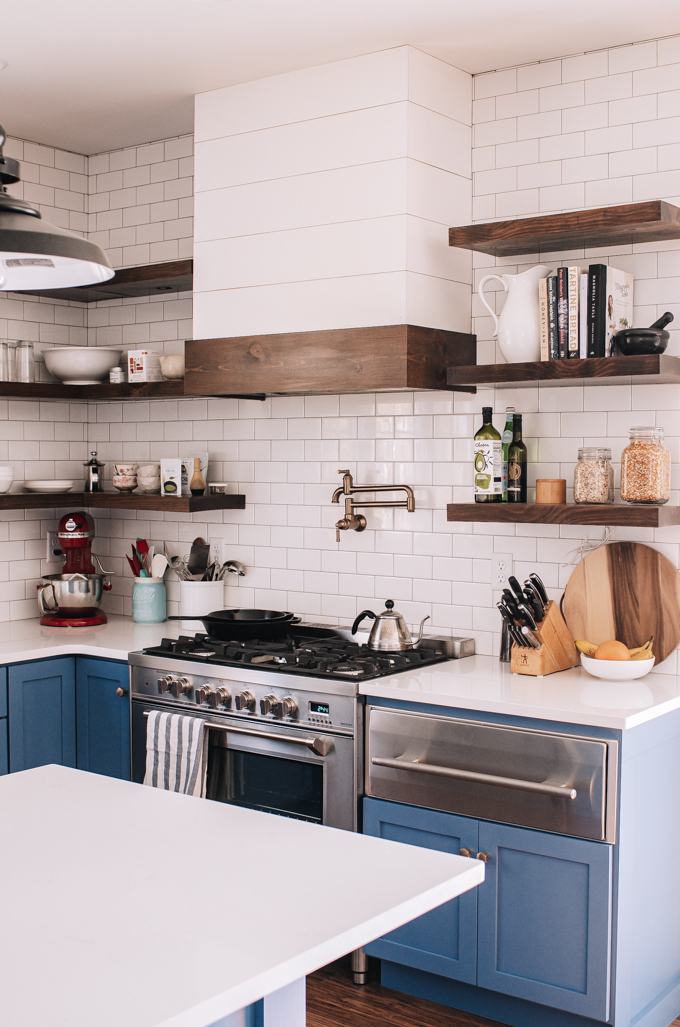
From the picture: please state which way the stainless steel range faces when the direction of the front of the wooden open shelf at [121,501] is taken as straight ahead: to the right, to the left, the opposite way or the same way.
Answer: the same way

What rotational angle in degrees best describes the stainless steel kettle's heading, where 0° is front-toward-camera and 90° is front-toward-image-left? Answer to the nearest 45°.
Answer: approximately 270°

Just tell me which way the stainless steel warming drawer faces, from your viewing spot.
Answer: facing the viewer and to the left of the viewer

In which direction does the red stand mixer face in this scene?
toward the camera

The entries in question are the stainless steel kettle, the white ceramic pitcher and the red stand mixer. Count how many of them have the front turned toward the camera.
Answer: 1

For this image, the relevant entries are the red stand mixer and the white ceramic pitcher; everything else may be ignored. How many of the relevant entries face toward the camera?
1

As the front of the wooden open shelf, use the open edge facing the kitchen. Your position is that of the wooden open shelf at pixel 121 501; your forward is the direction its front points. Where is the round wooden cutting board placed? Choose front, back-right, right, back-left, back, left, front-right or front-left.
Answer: left

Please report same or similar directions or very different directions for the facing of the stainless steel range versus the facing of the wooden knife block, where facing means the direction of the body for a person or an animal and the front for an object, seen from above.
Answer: same or similar directions

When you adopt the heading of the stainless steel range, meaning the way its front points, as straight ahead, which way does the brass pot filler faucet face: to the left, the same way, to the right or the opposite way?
the same way

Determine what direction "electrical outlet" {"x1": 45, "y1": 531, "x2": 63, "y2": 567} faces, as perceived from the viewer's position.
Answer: facing the viewer and to the right of the viewer

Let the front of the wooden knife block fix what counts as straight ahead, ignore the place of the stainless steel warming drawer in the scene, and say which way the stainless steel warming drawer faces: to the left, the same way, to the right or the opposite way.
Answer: the same way
